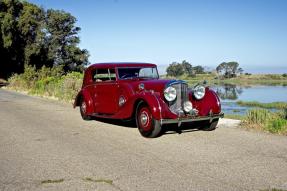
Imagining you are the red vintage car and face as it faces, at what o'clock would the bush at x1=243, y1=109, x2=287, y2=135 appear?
The bush is roughly at 10 o'clock from the red vintage car.

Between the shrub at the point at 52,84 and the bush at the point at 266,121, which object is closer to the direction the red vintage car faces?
the bush

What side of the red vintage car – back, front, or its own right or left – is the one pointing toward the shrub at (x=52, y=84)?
back

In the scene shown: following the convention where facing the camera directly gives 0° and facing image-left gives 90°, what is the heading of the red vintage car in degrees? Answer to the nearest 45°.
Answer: approximately 315°
